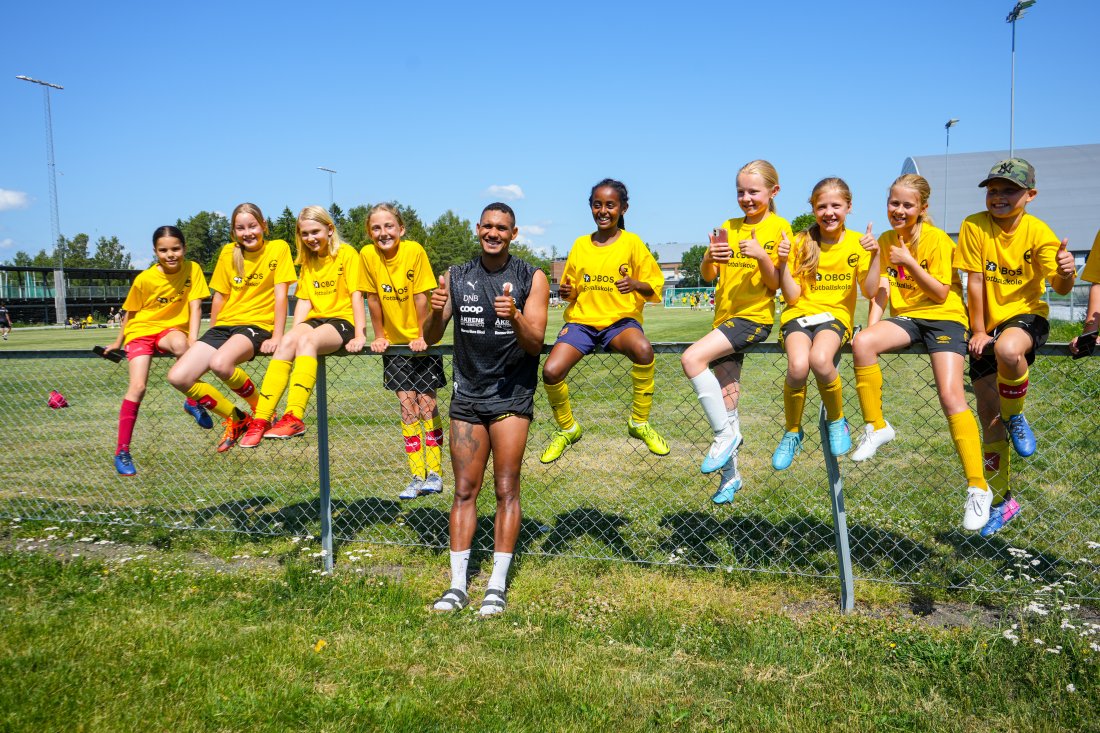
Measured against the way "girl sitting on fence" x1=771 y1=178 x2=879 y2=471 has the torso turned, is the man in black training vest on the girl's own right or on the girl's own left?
on the girl's own right

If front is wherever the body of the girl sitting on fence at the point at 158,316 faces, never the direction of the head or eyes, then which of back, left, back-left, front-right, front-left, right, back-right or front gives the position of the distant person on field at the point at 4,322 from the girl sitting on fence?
back

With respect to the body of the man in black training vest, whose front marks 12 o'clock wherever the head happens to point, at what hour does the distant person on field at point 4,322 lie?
The distant person on field is roughly at 5 o'clock from the man in black training vest.

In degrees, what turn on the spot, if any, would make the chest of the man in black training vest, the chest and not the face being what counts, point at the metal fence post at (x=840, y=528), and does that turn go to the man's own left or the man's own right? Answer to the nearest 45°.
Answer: approximately 90° to the man's own left

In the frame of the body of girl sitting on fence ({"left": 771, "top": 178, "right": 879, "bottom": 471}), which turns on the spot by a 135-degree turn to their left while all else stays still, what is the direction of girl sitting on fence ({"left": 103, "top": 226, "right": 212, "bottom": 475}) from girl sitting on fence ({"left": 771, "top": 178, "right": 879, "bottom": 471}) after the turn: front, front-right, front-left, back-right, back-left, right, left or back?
back-left

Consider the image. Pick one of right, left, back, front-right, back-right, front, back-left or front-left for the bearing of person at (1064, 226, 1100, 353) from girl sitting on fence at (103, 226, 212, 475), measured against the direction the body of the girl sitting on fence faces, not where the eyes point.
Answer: front-left

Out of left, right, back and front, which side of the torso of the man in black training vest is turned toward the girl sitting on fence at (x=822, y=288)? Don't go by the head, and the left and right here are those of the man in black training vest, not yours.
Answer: left

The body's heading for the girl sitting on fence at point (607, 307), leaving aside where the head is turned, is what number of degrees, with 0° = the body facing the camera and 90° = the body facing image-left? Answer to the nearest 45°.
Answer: approximately 0°

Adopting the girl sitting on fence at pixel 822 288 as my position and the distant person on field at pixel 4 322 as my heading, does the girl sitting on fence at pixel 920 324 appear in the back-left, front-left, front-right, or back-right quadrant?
back-right

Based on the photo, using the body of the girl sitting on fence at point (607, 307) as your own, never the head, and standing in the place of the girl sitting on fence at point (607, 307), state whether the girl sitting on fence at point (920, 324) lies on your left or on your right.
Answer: on your left
